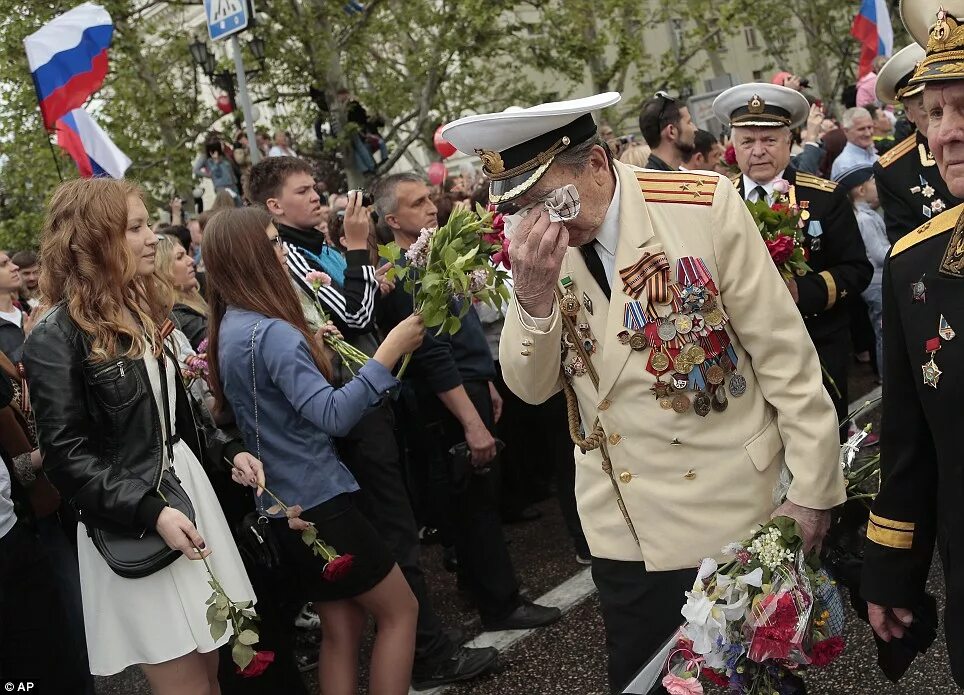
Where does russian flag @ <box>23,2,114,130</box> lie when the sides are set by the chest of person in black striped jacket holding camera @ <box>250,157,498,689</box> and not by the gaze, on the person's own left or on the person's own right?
on the person's own left

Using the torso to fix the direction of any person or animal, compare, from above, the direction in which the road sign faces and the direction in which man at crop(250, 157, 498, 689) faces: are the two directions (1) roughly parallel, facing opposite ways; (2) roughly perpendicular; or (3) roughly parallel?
roughly perpendicular

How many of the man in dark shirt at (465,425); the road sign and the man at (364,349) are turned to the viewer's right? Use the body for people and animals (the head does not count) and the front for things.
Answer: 2

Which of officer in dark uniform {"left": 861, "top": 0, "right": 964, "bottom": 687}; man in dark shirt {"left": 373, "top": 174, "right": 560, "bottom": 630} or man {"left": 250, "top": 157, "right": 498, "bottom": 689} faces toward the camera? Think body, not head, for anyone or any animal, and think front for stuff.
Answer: the officer in dark uniform

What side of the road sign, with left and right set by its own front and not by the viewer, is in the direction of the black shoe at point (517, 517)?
front

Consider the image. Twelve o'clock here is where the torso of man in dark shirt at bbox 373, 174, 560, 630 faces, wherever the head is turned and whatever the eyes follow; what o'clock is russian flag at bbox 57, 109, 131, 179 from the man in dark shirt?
The russian flag is roughly at 8 o'clock from the man in dark shirt.

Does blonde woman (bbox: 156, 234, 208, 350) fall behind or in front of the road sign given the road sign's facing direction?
in front

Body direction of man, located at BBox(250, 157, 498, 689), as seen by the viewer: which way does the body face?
to the viewer's right

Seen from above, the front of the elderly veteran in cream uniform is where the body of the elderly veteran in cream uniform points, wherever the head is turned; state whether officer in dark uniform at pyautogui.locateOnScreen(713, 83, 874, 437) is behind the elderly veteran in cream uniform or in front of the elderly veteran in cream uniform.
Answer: behind

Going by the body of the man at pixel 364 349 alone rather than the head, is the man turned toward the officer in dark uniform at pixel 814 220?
yes

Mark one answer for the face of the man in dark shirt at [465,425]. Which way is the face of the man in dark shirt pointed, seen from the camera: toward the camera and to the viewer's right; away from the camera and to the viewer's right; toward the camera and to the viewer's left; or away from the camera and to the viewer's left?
toward the camera and to the viewer's right

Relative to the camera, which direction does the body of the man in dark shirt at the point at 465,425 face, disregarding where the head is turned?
to the viewer's right

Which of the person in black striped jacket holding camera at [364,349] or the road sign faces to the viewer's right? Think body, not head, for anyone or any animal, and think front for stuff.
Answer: the person in black striped jacket holding camera

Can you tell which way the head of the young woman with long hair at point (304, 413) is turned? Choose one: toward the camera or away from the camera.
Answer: away from the camera

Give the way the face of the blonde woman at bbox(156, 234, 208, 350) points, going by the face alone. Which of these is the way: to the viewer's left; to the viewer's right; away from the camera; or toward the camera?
to the viewer's right

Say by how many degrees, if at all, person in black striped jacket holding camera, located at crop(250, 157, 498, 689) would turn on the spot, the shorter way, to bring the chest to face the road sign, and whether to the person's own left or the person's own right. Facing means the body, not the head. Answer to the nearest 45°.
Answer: approximately 90° to the person's own left

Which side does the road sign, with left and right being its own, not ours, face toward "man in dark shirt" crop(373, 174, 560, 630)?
front
